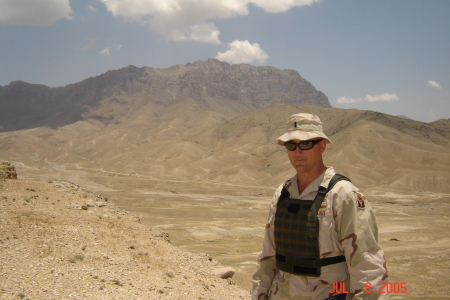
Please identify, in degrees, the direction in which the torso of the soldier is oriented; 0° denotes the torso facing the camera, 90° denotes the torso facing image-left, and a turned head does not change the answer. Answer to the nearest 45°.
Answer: approximately 45°
